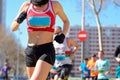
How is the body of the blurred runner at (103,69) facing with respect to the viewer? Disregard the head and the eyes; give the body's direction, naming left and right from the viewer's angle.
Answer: facing the viewer and to the left of the viewer
